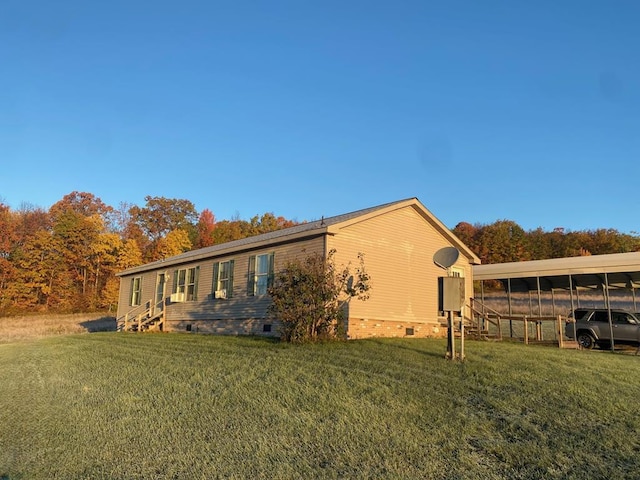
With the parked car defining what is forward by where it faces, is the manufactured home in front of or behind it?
behind

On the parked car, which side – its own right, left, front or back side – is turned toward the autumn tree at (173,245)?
back

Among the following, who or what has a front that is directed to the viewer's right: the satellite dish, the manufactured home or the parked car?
the parked car

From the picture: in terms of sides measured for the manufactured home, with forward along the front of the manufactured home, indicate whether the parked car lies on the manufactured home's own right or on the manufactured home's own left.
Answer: on the manufactured home's own left

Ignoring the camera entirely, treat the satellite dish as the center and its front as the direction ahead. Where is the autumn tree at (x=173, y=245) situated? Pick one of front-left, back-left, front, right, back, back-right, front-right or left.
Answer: right

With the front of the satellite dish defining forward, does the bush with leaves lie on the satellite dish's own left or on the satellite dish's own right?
on the satellite dish's own right

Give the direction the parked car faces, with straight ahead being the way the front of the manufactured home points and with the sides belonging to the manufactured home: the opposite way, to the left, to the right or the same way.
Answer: to the left

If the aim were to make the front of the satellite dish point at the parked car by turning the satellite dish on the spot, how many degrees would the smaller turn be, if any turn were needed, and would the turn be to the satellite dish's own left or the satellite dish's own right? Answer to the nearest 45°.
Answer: approximately 180°

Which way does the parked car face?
to the viewer's right

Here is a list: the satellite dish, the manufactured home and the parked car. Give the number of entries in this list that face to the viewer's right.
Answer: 1

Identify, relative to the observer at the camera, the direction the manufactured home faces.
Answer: facing the viewer and to the left of the viewer

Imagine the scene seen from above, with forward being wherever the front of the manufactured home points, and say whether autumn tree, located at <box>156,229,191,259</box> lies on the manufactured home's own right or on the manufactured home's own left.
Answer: on the manufactured home's own right

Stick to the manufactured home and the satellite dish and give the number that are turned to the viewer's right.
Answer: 0
